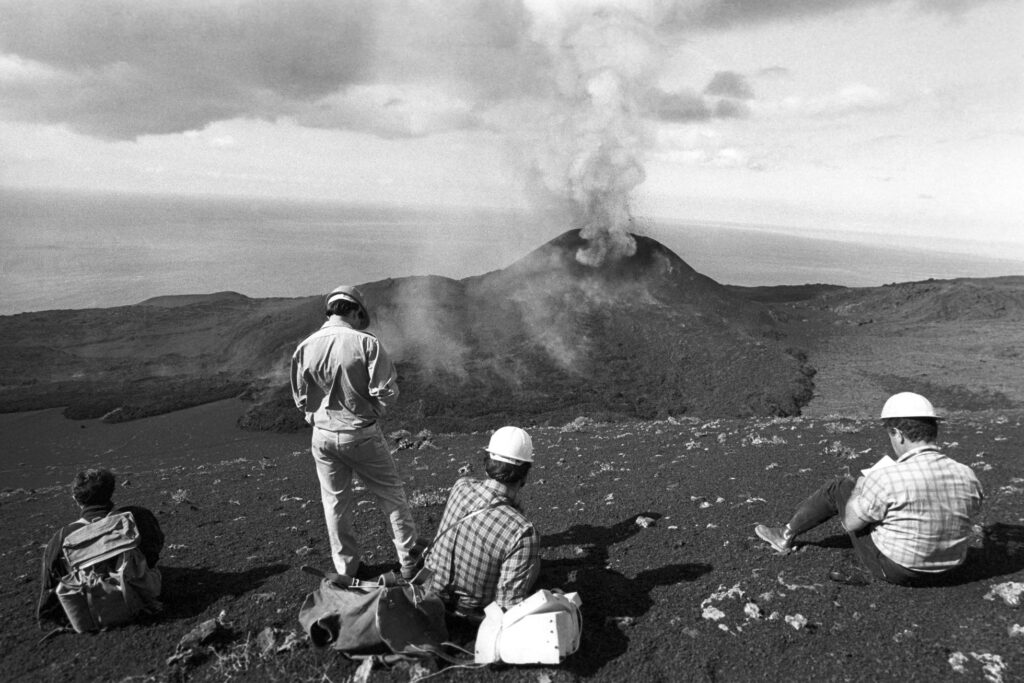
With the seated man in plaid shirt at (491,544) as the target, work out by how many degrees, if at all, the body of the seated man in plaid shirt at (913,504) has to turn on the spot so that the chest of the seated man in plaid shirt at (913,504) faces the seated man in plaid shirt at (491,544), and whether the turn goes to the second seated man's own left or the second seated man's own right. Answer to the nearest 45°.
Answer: approximately 90° to the second seated man's own left

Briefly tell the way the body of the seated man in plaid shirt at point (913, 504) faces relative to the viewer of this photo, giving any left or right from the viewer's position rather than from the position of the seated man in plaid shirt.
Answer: facing away from the viewer and to the left of the viewer

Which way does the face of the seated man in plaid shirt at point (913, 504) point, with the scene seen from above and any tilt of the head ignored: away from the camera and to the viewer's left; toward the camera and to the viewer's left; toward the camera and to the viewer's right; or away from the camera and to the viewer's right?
away from the camera and to the viewer's left

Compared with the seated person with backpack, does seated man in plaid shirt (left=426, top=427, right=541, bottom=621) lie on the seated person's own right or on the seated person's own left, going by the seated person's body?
on the seated person's own right

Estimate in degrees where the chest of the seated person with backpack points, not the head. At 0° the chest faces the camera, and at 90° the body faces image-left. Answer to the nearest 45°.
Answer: approximately 180°

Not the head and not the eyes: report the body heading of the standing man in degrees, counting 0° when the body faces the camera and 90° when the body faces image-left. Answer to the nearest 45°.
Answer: approximately 180°

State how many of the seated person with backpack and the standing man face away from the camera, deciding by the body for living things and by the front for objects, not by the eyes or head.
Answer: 2

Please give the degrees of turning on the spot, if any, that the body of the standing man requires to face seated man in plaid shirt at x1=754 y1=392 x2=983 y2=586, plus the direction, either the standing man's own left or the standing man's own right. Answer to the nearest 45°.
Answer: approximately 135° to the standing man's own right
